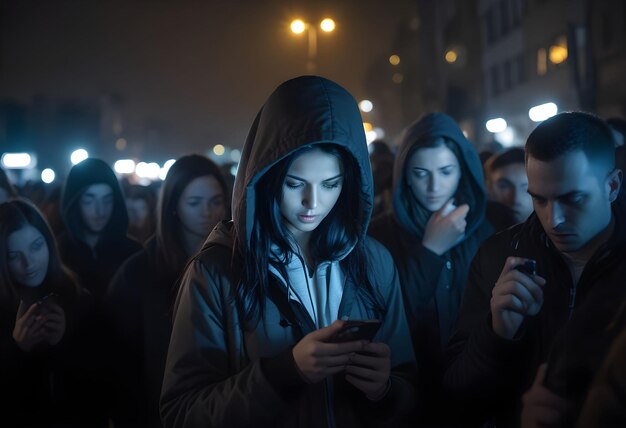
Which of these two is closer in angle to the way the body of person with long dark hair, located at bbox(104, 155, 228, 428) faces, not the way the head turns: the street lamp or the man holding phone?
the man holding phone

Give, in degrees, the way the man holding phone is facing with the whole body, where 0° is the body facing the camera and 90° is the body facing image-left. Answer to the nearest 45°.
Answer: approximately 45°

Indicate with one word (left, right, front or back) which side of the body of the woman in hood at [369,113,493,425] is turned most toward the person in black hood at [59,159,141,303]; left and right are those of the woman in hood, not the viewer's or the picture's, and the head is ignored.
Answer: right

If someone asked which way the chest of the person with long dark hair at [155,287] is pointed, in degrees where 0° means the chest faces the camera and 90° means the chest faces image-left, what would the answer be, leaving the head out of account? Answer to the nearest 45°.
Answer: approximately 315°

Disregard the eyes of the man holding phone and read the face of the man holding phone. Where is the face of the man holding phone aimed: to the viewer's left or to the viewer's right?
to the viewer's left

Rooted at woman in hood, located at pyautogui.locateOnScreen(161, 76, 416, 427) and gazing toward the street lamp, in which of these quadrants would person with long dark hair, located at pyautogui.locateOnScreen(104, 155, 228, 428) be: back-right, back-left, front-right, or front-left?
front-left

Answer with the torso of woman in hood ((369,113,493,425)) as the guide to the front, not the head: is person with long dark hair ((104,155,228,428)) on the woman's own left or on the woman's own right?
on the woman's own right

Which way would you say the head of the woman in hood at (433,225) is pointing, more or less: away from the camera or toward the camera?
toward the camera

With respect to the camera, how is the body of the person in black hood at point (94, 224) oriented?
toward the camera

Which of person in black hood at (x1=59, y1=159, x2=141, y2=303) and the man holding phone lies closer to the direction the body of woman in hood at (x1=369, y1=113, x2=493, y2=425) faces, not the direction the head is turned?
the man holding phone

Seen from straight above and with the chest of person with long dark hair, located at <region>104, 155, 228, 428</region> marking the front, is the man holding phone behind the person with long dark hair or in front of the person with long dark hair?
in front

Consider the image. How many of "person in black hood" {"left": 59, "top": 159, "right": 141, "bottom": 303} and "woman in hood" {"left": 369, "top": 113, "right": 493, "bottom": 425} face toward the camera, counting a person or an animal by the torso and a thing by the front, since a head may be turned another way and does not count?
2

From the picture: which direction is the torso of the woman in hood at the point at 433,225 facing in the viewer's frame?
toward the camera

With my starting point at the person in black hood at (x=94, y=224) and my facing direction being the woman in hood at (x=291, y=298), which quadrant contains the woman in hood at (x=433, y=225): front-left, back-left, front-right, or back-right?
front-left
